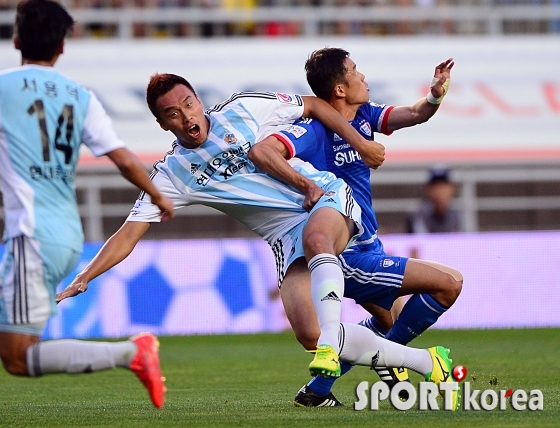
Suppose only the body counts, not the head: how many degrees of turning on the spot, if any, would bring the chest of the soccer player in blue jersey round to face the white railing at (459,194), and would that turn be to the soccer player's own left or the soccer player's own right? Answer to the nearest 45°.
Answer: approximately 135° to the soccer player's own left

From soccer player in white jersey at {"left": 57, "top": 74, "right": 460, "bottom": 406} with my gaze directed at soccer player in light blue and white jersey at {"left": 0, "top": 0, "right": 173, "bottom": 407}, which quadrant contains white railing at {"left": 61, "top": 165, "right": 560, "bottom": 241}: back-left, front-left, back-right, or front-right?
back-right

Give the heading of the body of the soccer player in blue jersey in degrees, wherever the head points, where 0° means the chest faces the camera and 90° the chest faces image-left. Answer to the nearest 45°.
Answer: approximately 315°

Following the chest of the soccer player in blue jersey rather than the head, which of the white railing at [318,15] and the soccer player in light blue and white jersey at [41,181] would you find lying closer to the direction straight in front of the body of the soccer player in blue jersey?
the soccer player in light blue and white jersey

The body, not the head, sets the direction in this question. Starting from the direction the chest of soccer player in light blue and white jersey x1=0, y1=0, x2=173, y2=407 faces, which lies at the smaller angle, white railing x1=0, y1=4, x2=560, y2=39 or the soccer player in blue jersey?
the white railing

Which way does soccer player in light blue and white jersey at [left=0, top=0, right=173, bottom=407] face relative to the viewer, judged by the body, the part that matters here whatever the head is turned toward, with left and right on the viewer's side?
facing away from the viewer and to the left of the viewer

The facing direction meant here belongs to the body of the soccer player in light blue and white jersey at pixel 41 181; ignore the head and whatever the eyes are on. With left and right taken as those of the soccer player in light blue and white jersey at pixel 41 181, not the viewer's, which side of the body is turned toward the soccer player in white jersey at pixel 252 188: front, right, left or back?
right

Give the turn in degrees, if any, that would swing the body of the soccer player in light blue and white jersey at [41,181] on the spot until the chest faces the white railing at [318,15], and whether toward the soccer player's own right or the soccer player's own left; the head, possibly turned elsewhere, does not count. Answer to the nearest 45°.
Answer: approximately 45° to the soccer player's own right

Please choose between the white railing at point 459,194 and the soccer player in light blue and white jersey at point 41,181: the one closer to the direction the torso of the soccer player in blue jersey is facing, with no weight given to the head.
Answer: the soccer player in light blue and white jersey

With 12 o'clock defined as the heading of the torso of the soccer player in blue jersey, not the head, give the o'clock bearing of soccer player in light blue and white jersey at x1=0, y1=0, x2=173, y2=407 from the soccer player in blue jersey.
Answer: The soccer player in light blue and white jersey is roughly at 3 o'clock from the soccer player in blue jersey.

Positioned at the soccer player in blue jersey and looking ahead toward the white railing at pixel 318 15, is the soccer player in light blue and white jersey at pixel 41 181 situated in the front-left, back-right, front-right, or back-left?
back-left

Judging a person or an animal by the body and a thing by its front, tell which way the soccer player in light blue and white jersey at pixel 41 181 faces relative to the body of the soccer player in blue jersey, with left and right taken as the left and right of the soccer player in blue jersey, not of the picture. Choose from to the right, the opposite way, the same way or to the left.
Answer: the opposite way

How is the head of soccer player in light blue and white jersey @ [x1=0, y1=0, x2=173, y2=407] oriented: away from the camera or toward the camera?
away from the camera
